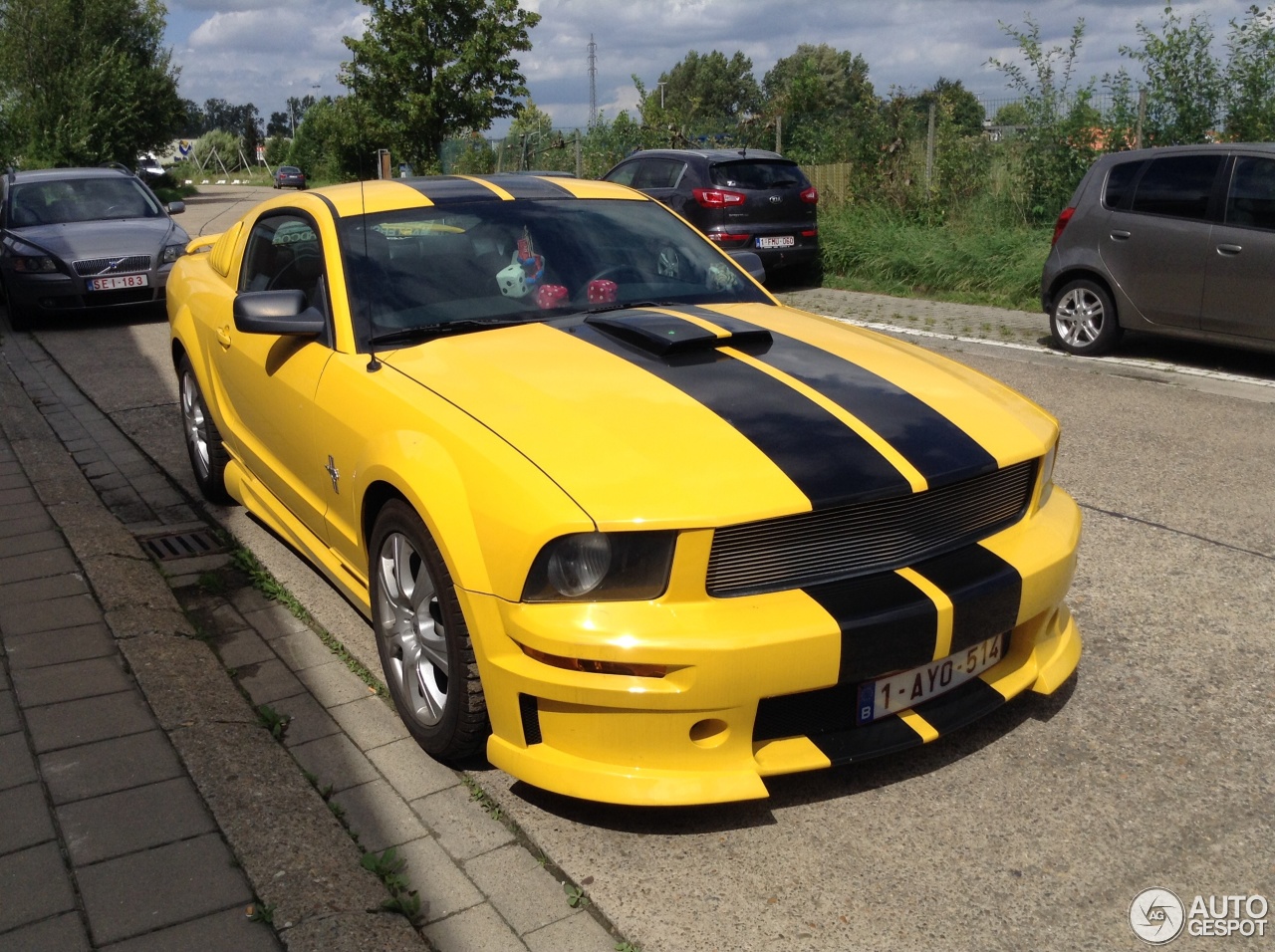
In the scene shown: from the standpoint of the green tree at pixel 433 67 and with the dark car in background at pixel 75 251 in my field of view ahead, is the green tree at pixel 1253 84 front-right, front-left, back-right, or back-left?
front-left

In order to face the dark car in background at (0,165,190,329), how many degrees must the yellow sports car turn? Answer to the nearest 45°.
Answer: approximately 180°

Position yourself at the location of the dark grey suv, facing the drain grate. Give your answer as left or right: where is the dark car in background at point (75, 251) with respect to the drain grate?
right

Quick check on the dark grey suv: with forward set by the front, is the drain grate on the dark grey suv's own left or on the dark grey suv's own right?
on the dark grey suv's own left

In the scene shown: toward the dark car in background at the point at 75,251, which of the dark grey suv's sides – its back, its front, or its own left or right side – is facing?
left

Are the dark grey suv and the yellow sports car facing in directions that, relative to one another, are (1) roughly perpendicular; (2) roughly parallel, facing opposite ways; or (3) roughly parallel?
roughly parallel, facing opposite ways

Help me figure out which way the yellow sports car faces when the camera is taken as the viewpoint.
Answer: facing the viewer and to the right of the viewer

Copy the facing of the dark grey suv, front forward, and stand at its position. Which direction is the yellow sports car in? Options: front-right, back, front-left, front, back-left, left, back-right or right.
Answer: back-left

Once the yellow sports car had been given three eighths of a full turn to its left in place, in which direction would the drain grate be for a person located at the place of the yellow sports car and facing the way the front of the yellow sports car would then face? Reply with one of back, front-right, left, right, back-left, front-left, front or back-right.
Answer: front-left

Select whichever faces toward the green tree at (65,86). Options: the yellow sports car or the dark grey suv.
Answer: the dark grey suv

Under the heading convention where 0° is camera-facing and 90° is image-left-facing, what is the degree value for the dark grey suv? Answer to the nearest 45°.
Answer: approximately 135°

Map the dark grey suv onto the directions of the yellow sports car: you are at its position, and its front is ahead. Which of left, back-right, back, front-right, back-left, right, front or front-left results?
back-left

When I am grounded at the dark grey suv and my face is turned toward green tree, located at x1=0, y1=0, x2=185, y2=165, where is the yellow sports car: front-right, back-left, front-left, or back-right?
back-left
